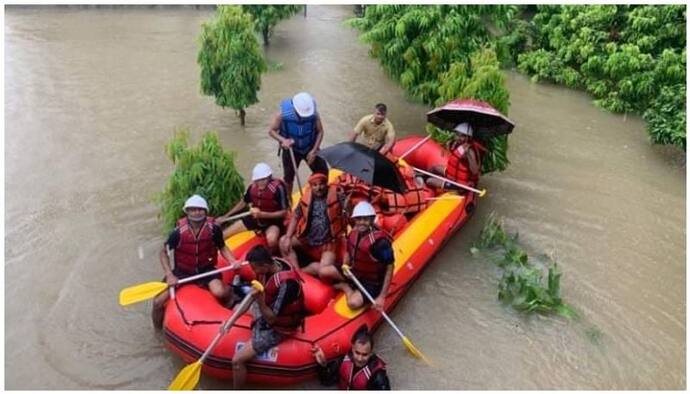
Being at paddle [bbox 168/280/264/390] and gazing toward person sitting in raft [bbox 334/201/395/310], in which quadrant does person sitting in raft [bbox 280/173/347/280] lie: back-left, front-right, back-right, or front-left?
front-left

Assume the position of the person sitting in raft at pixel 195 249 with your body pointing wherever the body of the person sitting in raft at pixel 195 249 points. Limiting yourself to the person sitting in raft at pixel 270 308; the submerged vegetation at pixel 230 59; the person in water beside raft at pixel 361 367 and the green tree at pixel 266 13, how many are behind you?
2

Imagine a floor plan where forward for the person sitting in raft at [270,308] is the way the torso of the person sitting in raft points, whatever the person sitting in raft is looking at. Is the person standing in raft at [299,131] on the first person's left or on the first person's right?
on the first person's right

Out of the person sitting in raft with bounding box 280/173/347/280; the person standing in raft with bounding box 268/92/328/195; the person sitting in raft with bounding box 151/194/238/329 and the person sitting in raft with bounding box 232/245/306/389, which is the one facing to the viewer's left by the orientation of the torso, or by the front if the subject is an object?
the person sitting in raft with bounding box 232/245/306/389

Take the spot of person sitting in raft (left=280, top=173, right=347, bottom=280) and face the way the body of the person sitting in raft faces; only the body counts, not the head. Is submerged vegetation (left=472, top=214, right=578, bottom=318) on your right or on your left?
on your left

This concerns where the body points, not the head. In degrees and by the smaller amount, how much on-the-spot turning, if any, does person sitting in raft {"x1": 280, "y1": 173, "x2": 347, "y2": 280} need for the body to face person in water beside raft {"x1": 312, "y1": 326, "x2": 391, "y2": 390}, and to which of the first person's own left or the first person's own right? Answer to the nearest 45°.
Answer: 0° — they already face them

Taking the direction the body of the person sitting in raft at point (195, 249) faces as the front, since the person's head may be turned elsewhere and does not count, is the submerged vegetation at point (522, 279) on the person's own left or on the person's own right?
on the person's own left

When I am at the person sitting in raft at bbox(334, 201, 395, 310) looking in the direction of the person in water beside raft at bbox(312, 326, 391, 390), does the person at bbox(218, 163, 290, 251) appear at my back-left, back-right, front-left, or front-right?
back-right

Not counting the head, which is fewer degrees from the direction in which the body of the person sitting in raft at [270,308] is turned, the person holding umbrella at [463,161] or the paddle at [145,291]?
the paddle

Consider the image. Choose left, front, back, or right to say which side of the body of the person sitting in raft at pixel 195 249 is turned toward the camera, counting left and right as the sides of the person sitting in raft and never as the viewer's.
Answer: front

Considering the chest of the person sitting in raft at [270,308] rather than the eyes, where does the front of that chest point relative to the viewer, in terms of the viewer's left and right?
facing to the left of the viewer

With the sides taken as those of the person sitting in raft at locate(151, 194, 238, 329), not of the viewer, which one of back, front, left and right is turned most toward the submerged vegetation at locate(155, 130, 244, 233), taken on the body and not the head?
back

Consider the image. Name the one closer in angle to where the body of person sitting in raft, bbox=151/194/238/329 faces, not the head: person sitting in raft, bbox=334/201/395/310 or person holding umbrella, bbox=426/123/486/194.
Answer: the person sitting in raft

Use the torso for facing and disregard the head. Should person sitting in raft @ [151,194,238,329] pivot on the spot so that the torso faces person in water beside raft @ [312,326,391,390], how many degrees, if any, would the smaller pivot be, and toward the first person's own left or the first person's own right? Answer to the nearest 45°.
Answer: approximately 45° to the first person's own left

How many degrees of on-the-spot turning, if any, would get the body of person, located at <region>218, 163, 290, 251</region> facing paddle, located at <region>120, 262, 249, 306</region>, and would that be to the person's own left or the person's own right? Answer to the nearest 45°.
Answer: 0° — they already face it

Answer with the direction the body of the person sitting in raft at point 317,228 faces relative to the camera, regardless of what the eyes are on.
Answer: toward the camera

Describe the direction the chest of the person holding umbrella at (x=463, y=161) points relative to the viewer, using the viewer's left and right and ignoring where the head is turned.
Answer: facing the viewer and to the left of the viewer
